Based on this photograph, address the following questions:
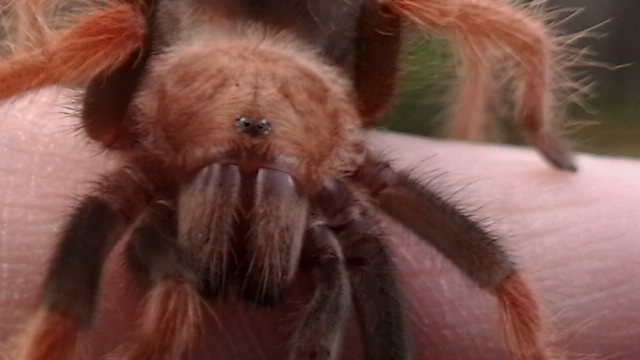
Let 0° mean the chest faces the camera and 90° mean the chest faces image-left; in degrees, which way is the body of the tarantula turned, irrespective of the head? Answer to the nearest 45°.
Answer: approximately 0°
